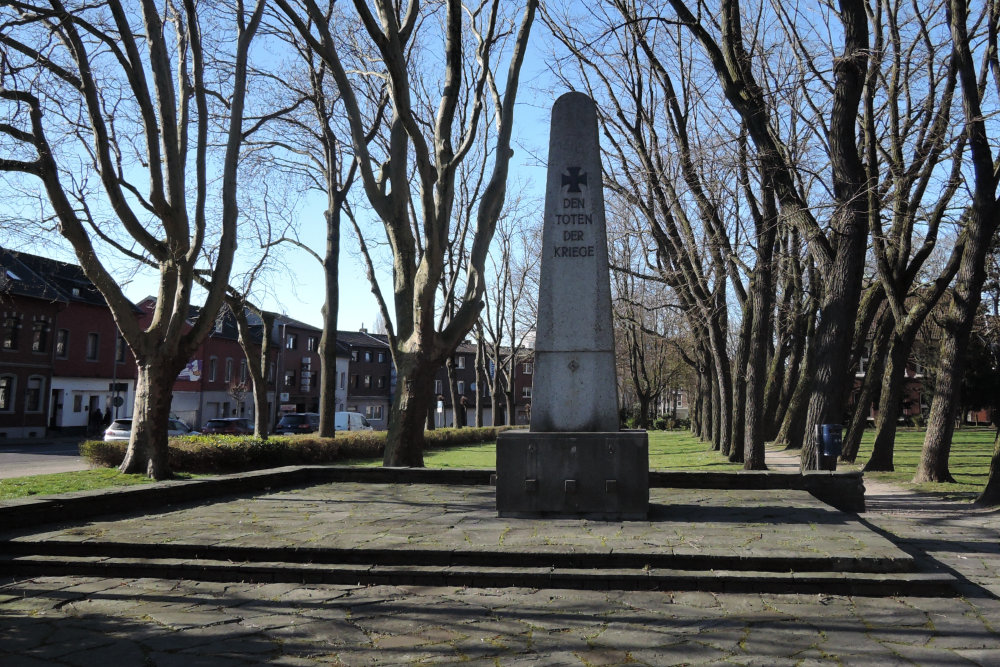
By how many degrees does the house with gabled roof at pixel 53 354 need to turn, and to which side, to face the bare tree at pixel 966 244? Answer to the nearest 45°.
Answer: approximately 45° to its right

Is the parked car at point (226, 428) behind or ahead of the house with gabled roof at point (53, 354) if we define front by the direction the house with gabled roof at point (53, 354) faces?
ahead

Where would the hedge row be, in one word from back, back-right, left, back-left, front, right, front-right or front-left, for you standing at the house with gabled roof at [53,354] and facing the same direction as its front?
front-right

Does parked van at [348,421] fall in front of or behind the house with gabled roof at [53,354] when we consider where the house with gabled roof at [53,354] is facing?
in front

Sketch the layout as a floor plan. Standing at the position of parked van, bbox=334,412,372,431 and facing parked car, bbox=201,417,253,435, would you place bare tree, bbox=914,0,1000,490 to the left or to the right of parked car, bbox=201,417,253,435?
left

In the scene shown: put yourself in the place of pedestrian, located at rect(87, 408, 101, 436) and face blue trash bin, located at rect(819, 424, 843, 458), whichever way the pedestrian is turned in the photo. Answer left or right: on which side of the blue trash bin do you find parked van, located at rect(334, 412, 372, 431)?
left

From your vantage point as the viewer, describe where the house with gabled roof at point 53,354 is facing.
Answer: facing the viewer and to the right of the viewer
